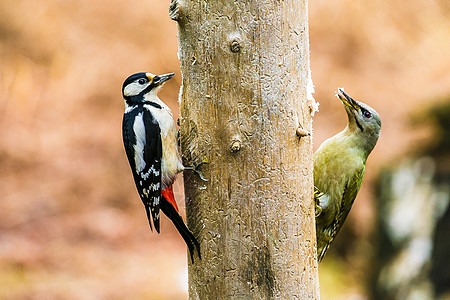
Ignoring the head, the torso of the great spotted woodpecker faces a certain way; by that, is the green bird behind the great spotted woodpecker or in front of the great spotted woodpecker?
in front

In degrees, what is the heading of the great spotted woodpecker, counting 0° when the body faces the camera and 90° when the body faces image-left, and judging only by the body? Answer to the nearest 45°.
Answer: approximately 270°
